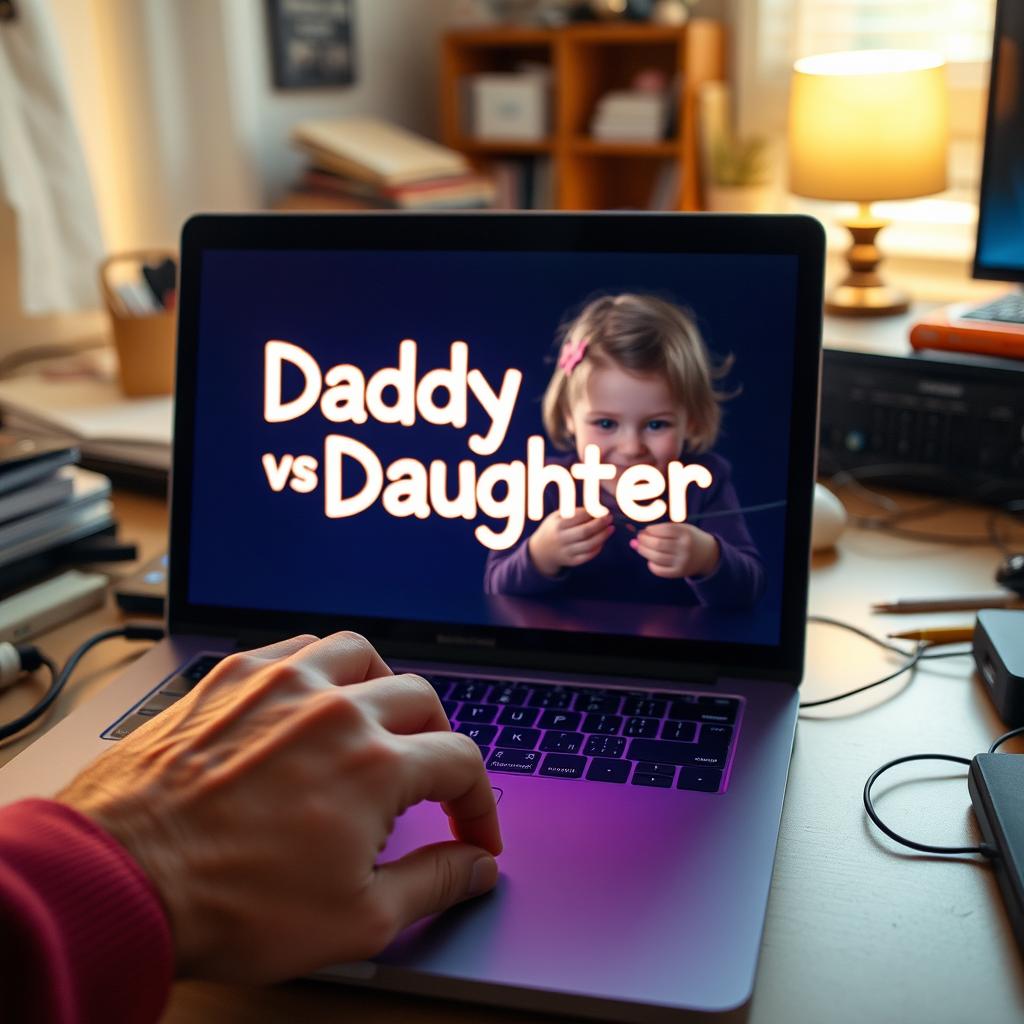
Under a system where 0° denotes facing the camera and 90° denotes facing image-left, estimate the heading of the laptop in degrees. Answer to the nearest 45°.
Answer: approximately 0°

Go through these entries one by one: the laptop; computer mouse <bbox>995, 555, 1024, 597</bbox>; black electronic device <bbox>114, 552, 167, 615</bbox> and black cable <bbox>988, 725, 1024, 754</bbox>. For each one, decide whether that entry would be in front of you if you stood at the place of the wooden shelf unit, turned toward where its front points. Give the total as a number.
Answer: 4

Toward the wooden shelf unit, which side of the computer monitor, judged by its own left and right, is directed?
right

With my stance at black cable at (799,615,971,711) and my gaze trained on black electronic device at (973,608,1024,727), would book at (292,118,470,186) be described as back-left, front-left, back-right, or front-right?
back-left

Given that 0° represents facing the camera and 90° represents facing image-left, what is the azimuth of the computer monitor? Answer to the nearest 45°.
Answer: approximately 45°

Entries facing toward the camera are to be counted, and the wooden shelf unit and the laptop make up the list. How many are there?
2

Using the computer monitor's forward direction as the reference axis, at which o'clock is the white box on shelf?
The white box on shelf is roughly at 3 o'clock from the computer monitor.

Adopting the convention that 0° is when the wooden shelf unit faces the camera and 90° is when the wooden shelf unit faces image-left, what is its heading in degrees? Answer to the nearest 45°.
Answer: approximately 0°

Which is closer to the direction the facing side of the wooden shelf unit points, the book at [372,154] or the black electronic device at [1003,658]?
the black electronic device

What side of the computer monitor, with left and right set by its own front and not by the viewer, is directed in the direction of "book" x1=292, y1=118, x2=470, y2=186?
right
